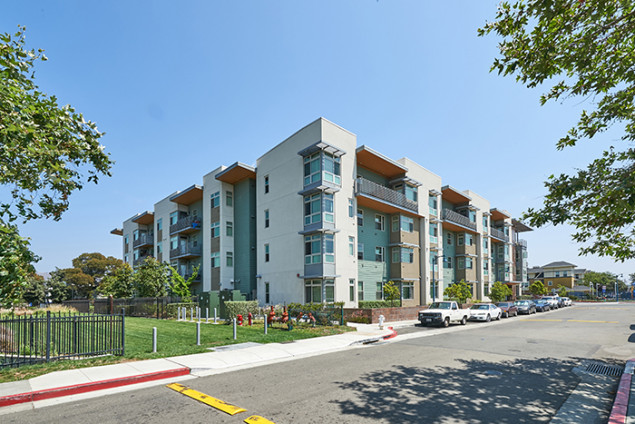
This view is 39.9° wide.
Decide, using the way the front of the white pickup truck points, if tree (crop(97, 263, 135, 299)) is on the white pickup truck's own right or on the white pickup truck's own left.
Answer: on the white pickup truck's own right

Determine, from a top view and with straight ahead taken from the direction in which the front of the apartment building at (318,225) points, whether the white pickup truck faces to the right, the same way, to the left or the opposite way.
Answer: to the right

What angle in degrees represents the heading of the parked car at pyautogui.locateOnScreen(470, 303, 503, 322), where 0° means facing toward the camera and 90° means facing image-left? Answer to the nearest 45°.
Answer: approximately 45°

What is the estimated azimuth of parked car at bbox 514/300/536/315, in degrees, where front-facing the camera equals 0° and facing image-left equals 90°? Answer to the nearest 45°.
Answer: approximately 45°

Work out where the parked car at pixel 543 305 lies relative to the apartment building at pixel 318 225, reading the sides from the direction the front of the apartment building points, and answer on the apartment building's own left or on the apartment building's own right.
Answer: on the apartment building's own left

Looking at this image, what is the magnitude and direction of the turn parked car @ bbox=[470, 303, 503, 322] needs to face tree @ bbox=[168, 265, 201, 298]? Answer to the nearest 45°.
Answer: approximately 45° to its right

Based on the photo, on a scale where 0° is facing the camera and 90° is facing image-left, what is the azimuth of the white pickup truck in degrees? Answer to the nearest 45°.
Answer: approximately 45°

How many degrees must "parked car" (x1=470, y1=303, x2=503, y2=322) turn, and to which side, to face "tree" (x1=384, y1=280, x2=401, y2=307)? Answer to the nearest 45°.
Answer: approximately 45° to its right

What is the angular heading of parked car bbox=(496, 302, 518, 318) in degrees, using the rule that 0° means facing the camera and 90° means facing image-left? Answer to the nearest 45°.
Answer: approximately 45°
